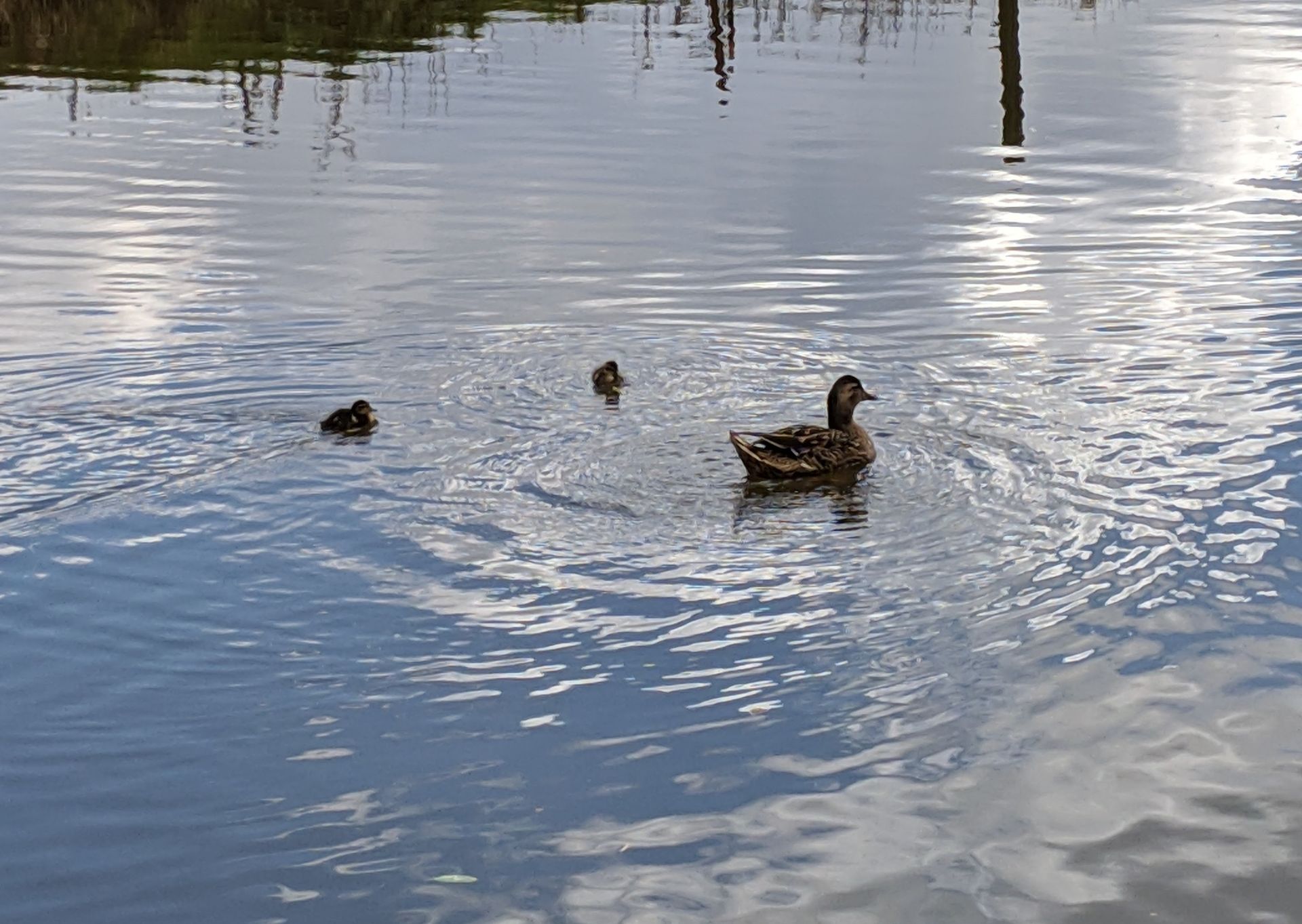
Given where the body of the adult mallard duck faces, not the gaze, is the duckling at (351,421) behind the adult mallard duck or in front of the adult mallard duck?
behind

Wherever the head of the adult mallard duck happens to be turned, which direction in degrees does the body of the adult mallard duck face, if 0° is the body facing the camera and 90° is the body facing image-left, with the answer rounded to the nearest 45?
approximately 270°

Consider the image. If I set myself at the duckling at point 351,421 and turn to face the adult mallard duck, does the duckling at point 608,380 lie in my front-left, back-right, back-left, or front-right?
front-left

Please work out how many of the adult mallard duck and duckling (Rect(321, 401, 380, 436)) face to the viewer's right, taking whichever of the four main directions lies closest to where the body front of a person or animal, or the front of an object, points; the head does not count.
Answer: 2

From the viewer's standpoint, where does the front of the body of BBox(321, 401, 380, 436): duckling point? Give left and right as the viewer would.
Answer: facing to the right of the viewer

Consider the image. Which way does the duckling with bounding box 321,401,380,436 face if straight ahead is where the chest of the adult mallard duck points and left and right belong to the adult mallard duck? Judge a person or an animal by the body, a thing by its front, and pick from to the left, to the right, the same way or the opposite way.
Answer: the same way

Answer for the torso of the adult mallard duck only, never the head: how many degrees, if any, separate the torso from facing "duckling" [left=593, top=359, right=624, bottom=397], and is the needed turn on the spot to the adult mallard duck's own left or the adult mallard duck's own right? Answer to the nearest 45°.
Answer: approximately 135° to the adult mallard duck's own left
